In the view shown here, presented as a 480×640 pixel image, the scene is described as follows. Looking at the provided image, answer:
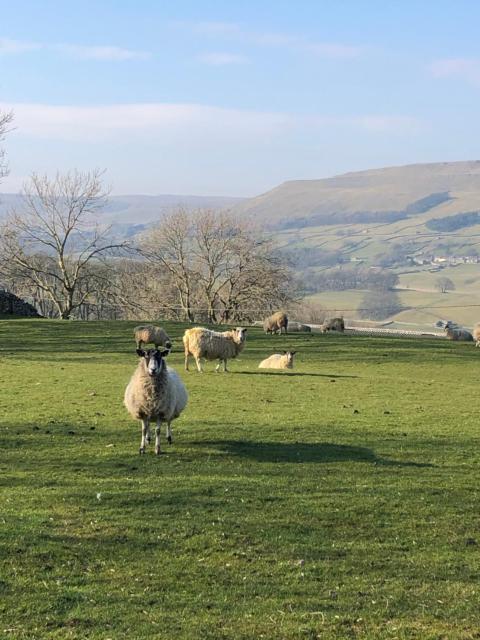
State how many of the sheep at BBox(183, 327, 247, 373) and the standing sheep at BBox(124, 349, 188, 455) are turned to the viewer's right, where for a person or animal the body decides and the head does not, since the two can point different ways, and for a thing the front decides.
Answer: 1

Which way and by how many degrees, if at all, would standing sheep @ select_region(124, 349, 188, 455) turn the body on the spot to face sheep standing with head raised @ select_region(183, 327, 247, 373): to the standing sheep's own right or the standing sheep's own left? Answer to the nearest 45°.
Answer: approximately 180°

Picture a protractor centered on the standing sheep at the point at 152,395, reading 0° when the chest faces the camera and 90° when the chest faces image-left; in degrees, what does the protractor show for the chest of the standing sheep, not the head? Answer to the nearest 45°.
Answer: approximately 0°

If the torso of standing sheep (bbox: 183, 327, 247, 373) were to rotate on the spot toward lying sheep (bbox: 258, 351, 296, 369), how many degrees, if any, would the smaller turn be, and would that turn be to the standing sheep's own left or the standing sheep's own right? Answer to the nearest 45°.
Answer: approximately 45° to the standing sheep's own left

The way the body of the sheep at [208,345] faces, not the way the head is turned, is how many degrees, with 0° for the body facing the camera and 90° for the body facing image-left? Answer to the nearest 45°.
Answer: approximately 270°

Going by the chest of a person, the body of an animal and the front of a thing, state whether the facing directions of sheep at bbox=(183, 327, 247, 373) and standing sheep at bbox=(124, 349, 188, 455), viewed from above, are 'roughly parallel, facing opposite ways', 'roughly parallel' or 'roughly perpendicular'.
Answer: roughly perpendicular

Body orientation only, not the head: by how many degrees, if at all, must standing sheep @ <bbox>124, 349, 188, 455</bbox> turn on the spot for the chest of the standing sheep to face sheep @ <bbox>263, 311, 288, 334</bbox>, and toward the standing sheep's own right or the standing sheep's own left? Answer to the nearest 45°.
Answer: approximately 180°

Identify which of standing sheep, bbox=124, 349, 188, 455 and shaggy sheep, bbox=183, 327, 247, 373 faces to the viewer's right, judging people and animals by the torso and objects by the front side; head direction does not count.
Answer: the shaggy sheep
